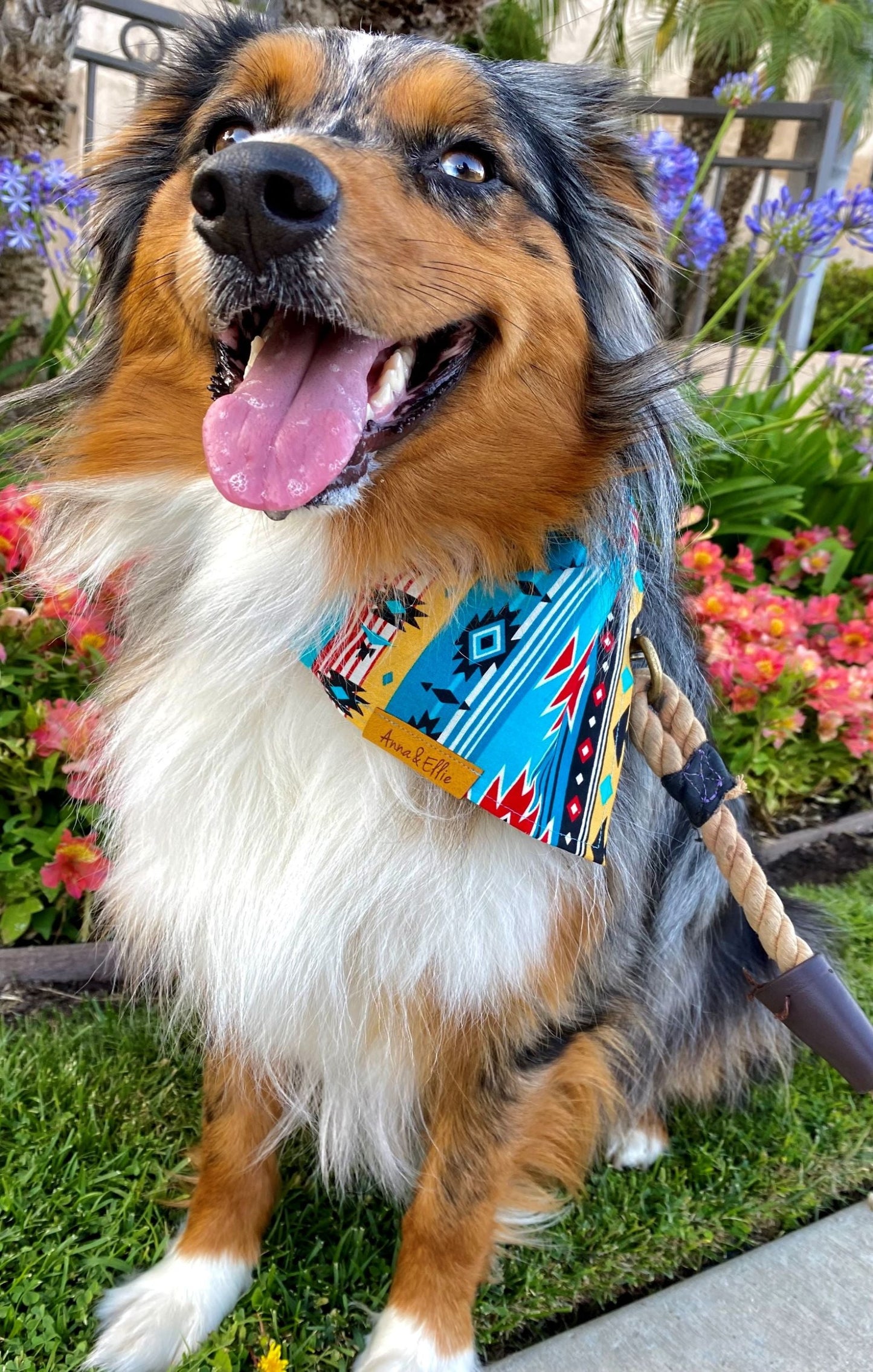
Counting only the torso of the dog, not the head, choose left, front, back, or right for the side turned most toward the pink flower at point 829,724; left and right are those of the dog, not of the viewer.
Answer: back

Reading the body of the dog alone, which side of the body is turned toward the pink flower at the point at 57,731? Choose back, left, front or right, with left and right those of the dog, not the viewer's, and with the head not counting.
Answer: right

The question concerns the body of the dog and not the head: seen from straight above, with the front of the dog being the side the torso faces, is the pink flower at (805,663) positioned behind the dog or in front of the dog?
behind

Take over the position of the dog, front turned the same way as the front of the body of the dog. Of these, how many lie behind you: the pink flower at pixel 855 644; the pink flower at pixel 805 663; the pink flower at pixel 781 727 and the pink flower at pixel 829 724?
4

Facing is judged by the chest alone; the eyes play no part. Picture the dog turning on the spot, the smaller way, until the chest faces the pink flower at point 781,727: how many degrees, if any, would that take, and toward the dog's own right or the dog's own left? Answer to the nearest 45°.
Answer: approximately 180°

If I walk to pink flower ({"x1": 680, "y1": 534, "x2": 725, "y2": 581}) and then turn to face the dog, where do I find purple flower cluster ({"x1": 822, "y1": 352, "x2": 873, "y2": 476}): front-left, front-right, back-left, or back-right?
back-left

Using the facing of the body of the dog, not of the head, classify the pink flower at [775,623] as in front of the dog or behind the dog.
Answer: behind

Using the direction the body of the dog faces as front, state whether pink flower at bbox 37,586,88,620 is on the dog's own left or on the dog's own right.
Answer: on the dog's own right

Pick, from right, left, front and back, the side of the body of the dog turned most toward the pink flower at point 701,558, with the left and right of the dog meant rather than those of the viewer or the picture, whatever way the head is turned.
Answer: back

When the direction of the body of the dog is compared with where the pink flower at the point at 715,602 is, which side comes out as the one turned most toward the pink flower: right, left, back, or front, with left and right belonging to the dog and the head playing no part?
back

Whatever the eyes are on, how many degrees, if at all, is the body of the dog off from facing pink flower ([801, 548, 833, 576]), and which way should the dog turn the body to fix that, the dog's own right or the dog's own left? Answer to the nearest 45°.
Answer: approximately 180°
